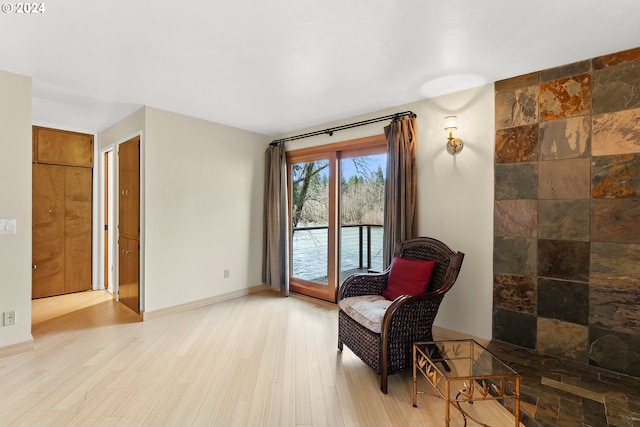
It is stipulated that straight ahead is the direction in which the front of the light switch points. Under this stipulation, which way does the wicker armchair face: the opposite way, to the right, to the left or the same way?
to the right

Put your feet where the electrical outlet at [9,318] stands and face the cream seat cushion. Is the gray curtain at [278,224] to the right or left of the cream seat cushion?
left

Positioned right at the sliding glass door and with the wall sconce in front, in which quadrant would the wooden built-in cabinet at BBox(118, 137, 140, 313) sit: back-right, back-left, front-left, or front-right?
back-right

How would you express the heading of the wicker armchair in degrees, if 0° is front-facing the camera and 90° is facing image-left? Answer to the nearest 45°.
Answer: approximately 45°

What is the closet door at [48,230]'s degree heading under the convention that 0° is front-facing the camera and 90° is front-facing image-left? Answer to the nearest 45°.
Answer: approximately 0°

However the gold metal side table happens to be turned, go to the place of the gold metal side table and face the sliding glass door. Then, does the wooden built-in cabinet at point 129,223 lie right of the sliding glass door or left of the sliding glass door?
left
